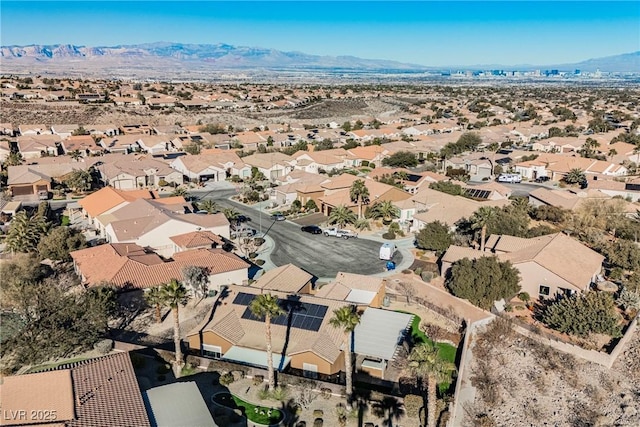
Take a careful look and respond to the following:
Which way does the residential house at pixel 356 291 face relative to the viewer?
away from the camera

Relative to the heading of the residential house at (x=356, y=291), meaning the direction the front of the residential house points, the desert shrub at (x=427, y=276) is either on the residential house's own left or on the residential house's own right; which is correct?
on the residential house's own right

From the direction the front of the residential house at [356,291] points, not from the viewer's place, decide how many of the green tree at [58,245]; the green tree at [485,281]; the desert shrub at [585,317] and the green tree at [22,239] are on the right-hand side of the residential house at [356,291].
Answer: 2

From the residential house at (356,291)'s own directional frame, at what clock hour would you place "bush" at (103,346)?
The bush is roughly at 8 o'clock from the residential house.

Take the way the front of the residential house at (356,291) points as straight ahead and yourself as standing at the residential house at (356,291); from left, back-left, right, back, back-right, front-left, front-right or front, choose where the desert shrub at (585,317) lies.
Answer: right

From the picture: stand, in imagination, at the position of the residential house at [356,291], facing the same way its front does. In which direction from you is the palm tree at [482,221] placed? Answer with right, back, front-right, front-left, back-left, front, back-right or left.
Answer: front-right

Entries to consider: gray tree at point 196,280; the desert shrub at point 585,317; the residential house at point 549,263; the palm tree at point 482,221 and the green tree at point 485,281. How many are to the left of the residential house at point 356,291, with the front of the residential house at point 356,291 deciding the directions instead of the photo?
1

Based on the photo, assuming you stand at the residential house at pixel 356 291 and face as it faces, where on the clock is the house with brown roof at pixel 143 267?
The house with brown roof is roughly at 9 o'clock from the residential house.

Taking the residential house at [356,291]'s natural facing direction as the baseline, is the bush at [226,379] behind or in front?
behind

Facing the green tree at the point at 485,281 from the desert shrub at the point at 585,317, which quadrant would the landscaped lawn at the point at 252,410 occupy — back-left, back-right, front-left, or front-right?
front-left

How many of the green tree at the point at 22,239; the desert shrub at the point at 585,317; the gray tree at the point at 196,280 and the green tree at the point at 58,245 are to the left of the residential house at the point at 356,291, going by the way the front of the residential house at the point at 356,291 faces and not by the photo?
3

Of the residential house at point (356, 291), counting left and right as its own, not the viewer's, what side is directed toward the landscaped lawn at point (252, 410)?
back

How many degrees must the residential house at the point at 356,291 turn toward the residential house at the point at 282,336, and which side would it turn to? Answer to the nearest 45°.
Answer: approximately 135° to its left

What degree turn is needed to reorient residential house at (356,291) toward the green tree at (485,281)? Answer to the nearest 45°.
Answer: approximately 90° to its right

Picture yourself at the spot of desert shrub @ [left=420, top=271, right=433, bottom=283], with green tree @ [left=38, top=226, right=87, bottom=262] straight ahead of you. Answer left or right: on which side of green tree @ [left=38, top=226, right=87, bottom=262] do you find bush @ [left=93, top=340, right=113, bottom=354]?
left

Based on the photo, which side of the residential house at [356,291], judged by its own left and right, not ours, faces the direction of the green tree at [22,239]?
left
